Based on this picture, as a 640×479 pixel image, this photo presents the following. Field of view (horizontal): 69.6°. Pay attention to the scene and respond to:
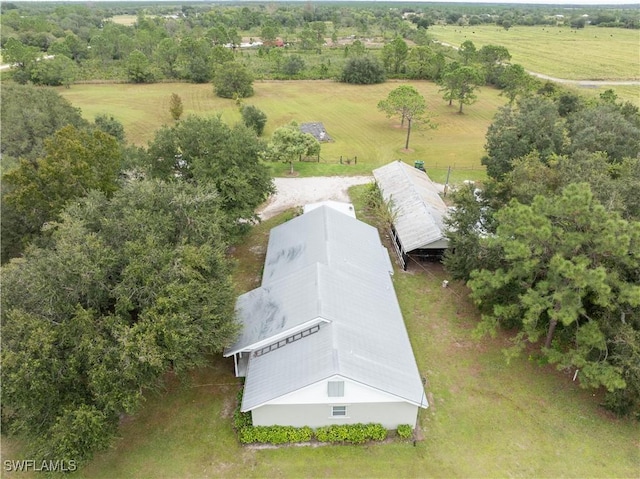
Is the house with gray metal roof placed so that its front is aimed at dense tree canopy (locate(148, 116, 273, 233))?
no

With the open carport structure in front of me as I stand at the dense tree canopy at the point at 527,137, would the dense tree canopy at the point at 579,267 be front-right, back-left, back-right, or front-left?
front-left

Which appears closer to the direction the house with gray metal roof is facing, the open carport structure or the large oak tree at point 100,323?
the large oak tree

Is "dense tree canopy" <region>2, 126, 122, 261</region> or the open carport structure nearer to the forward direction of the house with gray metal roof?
the dense tree canopy

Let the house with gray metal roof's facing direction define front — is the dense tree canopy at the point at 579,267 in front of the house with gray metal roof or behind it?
behind

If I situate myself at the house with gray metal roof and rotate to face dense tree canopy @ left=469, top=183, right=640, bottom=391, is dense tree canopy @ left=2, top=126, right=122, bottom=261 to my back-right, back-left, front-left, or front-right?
back-left

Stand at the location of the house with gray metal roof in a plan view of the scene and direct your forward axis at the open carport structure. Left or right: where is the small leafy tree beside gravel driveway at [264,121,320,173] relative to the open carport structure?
left

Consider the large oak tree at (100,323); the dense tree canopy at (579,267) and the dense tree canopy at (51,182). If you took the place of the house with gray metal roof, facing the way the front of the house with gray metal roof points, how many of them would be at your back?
1

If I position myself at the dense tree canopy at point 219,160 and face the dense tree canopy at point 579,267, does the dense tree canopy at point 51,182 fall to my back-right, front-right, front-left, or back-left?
back-right
